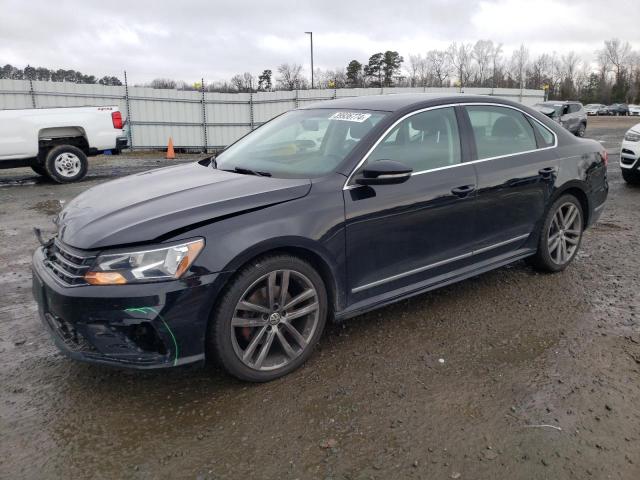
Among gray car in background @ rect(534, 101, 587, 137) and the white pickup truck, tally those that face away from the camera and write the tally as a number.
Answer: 0

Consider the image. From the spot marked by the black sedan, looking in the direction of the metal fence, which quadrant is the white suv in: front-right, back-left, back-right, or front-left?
front-right

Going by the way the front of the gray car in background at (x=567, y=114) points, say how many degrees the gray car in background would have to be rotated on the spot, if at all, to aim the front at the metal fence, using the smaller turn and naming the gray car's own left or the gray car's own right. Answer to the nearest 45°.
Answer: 0° — it already faces it

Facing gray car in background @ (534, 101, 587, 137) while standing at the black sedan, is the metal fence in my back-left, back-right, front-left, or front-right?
front-left

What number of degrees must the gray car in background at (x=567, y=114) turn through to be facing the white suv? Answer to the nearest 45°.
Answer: approximately 45° to its left

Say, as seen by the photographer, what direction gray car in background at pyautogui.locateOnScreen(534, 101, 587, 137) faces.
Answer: facing the viewer and to the left of the viewer

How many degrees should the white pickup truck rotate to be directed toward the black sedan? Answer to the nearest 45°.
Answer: approximately 90° to its left

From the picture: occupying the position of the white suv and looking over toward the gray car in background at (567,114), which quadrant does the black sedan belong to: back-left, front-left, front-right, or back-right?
back-left

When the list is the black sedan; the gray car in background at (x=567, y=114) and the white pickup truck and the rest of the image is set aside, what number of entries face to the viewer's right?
0

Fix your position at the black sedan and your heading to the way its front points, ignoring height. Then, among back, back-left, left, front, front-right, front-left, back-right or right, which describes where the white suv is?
back

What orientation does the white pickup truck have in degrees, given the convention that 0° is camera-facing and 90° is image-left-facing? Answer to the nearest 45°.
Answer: approximately 90°
